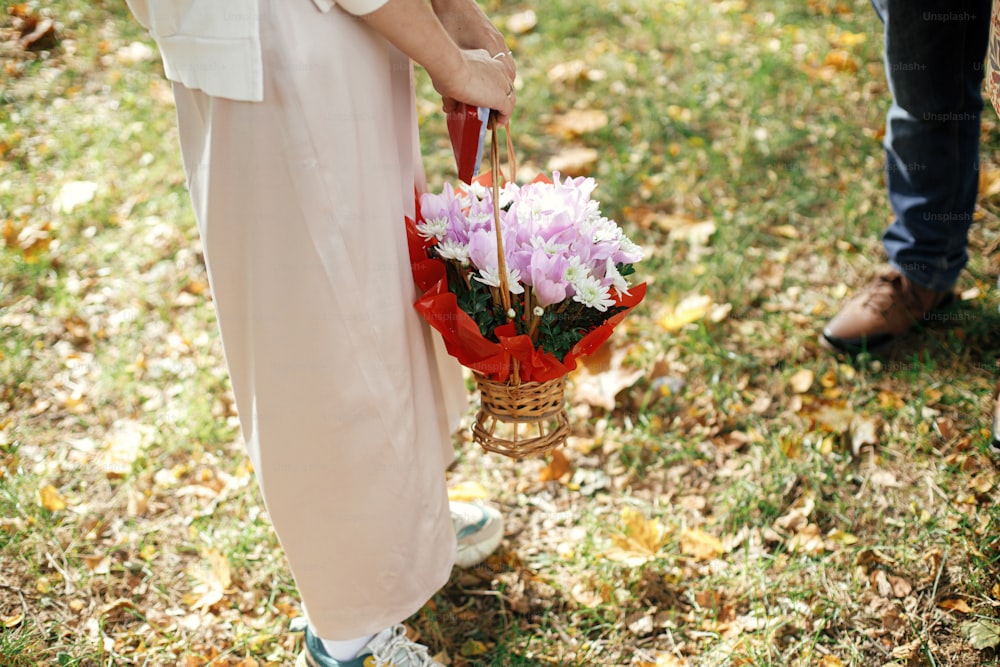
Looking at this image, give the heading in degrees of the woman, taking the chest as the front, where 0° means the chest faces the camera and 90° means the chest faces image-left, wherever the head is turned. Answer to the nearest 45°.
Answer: approximately 270°

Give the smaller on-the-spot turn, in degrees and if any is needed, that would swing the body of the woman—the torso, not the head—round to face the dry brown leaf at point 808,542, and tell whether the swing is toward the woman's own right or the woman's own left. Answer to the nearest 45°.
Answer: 0° — they already face it

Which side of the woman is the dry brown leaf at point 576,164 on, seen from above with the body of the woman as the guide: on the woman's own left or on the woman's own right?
on the woman's own left

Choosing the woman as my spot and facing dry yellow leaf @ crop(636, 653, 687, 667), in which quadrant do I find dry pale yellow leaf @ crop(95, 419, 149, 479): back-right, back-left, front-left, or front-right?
back-left
